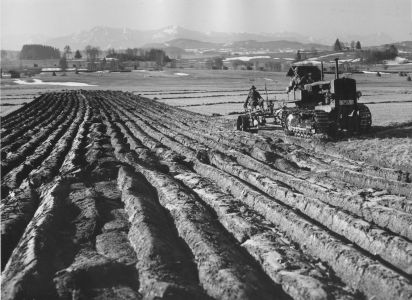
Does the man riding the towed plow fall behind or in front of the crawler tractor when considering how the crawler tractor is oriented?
behind

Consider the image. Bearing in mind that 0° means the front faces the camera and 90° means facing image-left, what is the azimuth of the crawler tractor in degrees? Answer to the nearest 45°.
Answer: approximately 315°
